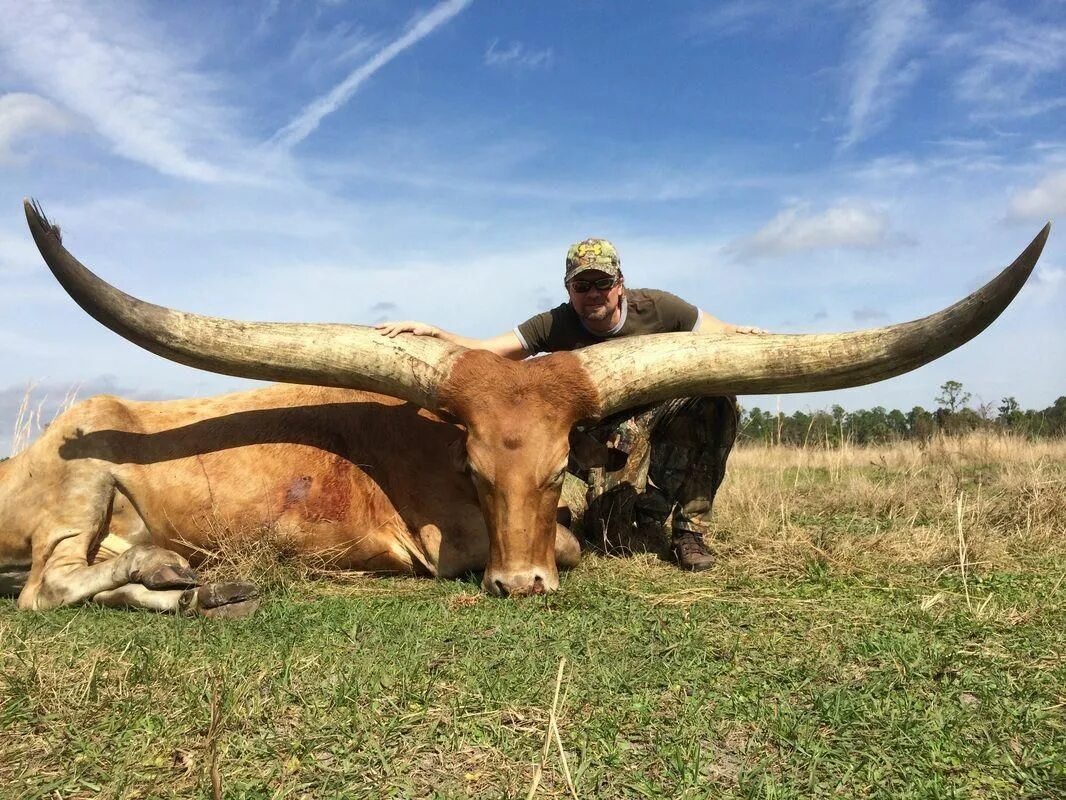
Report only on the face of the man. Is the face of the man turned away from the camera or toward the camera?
toward the camera

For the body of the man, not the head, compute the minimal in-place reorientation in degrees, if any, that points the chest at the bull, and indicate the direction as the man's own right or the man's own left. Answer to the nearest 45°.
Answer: approximately 45° to the man's own right

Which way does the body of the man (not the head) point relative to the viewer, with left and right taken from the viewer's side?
facing the viewer
